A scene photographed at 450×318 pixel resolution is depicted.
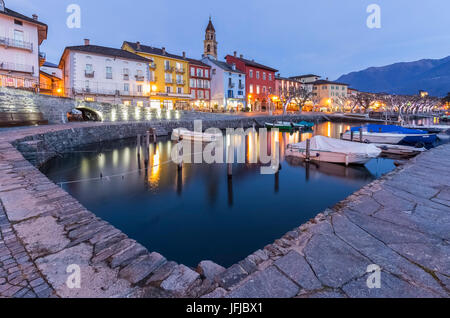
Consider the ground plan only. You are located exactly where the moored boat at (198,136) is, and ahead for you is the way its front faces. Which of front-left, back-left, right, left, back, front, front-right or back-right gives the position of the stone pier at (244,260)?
left

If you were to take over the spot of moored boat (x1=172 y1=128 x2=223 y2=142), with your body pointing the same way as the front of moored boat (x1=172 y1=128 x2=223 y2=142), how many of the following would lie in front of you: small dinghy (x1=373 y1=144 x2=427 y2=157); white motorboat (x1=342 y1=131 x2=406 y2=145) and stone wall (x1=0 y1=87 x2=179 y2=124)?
1

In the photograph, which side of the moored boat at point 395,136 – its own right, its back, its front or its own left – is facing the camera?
right

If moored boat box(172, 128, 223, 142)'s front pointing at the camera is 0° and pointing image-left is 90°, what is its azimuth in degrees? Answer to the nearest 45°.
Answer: approximately 90°

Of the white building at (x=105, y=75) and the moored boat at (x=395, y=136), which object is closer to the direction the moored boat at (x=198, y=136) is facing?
the white building

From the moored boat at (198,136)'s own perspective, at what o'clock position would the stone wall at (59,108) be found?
The stone wall is roughly at 12 o'clock from the moored boat.

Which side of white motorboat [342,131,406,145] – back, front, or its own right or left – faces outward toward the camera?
right

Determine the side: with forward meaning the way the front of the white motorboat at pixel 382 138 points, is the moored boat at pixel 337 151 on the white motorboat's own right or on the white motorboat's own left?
on the white motorboat's own right
